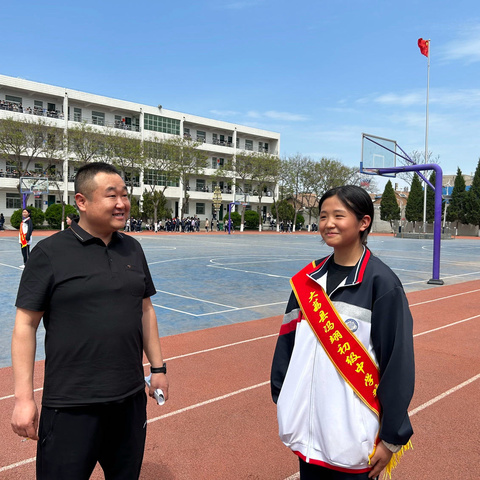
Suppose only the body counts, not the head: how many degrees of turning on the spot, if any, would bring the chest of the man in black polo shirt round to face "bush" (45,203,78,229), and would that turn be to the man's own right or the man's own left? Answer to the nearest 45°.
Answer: approximately 135° to the man's own left

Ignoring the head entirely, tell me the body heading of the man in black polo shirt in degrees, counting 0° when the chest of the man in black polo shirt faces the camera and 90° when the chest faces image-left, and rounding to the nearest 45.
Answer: approximately 315°

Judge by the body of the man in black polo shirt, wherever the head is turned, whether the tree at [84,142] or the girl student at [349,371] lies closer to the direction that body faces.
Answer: the girl student

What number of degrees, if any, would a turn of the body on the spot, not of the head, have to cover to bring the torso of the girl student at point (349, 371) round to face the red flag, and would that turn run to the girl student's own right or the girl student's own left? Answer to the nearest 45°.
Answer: approximately 135° to the girl student's own right

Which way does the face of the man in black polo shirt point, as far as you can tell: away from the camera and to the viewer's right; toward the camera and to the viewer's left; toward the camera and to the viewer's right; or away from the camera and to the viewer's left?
toward the camera and to the viewer's right

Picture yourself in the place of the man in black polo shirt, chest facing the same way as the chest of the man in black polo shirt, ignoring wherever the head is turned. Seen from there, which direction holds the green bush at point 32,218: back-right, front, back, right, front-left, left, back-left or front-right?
back-left

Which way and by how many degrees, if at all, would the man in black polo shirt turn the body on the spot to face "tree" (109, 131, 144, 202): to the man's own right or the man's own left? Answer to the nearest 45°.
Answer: approximately 135° to the man's own left

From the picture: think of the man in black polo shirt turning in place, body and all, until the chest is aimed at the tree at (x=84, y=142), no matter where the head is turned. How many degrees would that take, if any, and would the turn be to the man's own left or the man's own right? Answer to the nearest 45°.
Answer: approximately 135° to the man's own left

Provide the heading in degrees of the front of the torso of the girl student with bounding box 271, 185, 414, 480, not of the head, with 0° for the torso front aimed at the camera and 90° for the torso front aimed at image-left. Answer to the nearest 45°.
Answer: approximately 45°

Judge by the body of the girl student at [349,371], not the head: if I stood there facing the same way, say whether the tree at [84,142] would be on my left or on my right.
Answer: on my right

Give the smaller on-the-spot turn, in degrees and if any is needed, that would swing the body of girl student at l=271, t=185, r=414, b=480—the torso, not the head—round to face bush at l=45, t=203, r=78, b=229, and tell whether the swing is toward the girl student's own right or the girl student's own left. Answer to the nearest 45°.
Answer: approximately 90° to the girl student's own right
